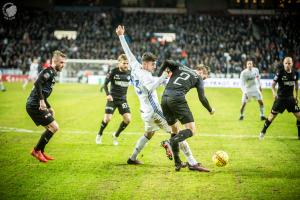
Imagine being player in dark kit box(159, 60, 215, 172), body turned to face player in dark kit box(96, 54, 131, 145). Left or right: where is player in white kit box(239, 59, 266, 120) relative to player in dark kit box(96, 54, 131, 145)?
right

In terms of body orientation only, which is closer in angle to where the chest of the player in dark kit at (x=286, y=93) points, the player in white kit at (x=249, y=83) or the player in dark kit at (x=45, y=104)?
the player in dark kit

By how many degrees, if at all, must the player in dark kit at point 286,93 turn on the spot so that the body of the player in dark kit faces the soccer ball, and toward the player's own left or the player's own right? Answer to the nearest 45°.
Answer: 0° — they already face it

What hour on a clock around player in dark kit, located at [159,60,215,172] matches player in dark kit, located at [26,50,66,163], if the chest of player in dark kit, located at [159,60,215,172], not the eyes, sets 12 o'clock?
player in dark kit, located at [26,50,66,163] is roughly at 8 o'clock from player in dark kit, located at [159,60,215,172].

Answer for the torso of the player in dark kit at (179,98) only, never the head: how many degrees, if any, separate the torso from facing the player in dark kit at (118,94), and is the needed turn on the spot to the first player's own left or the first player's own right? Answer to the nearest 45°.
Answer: approximately 90° to the first player's own left

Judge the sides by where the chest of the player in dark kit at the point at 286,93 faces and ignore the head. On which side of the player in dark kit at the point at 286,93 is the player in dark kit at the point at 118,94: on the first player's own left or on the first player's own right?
on the first player's own right

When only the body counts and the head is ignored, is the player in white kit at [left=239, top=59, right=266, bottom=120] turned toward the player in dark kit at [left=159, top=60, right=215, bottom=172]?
yes

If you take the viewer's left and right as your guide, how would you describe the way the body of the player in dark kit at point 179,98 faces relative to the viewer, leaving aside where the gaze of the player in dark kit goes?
facing away from the viewer and to the right of the viewer
